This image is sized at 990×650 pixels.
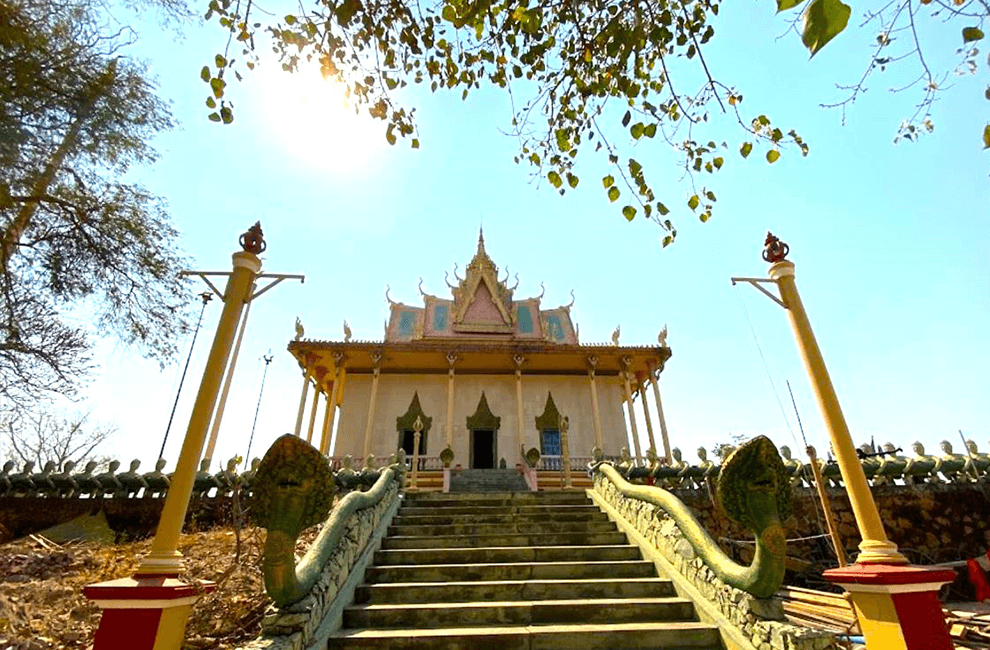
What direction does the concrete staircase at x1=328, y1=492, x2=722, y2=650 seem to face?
toward the camera

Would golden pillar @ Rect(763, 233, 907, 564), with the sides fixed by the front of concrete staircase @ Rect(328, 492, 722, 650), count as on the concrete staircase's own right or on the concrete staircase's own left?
on the concrete staircase's own left

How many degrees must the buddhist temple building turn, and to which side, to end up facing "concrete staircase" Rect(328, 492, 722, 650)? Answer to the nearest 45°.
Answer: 0° — it already faces it

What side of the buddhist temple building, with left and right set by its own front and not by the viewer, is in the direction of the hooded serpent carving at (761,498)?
front

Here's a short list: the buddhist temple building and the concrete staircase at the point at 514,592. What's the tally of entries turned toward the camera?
2

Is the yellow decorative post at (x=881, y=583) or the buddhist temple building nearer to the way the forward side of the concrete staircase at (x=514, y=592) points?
the yellow decorative post

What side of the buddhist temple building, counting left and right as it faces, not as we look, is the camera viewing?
front

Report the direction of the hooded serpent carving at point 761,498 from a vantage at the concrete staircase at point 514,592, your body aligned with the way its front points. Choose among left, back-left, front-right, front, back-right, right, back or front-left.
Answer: front-left

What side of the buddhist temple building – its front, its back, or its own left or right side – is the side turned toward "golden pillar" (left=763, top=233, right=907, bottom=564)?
front

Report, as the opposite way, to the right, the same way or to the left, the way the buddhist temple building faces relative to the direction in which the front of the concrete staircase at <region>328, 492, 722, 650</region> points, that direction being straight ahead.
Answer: the same way

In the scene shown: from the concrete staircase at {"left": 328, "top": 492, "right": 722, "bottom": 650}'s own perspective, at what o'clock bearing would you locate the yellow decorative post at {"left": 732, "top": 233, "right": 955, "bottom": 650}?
The yellow decorative post is roughly at 10 o'clock from the concrete staircase.

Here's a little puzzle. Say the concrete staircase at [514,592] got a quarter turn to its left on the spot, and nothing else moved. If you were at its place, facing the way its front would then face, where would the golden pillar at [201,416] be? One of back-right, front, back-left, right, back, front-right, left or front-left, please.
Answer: back-right

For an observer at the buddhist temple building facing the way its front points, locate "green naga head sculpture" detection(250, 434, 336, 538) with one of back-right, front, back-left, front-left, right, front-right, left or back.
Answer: front
